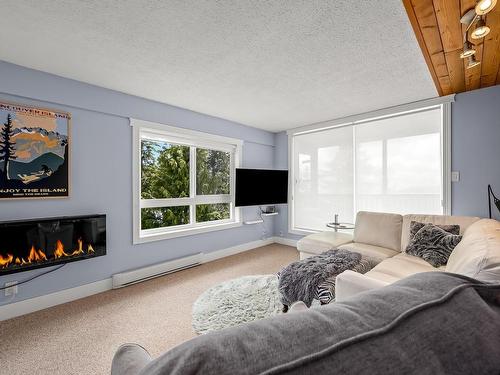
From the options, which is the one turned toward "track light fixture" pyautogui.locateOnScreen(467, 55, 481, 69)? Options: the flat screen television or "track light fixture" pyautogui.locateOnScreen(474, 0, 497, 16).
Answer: the flat screen television

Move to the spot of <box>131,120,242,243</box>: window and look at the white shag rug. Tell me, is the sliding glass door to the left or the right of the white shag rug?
left

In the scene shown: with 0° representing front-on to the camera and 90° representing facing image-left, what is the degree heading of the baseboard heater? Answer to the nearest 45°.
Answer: approximately 315°

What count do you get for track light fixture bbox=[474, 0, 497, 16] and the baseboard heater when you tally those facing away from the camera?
0

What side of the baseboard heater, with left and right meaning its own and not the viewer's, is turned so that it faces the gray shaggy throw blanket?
front

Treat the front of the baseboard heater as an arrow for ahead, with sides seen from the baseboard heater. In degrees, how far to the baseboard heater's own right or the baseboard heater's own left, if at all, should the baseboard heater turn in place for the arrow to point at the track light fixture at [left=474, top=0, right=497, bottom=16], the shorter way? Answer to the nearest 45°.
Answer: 0° — it already faces it

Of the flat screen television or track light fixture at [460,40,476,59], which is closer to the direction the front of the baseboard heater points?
the track light fixture

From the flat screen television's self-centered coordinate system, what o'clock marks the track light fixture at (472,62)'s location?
The track light fixture is roughly at 12 o'clock from the flat screen television.

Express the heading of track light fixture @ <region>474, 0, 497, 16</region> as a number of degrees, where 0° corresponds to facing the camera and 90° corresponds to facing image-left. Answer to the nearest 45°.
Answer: approximately 45°

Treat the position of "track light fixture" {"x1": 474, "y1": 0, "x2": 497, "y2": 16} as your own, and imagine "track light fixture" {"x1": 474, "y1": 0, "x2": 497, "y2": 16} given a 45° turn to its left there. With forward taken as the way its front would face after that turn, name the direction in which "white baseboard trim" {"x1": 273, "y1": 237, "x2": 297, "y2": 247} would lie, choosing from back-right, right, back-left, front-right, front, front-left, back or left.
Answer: back-right

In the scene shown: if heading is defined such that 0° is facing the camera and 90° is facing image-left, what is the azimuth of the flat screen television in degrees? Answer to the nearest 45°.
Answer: approximately 315°

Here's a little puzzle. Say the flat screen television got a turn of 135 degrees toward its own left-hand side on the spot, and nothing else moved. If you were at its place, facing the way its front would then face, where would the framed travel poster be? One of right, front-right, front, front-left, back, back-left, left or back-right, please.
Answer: back-left

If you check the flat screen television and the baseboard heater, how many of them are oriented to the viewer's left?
0

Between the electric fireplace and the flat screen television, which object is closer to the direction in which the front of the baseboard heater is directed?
the flat screen television
